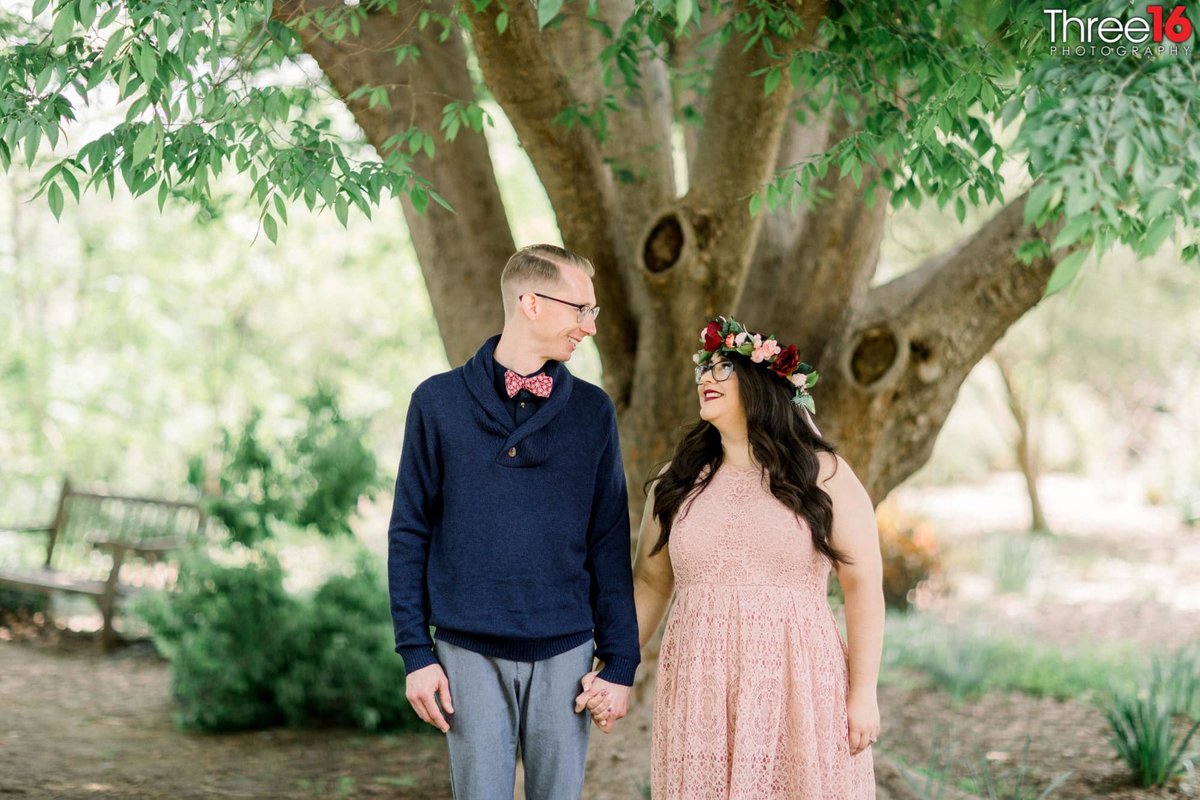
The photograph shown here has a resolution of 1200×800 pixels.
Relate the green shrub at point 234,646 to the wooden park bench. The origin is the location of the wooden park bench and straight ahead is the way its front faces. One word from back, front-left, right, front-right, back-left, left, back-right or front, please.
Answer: front-left

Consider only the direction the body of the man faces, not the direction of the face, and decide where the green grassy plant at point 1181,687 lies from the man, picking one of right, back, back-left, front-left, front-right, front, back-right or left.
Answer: back-left

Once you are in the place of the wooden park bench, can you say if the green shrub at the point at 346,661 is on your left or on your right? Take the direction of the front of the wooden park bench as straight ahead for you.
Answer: on your left

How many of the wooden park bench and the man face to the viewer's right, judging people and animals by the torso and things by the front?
0

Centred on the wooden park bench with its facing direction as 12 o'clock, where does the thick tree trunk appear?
The thick tree trunk is roughly at 10 o'clock from the wooden park bench.

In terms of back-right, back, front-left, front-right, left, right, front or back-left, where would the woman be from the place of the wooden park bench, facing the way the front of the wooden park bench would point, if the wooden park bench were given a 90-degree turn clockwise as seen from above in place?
back-left

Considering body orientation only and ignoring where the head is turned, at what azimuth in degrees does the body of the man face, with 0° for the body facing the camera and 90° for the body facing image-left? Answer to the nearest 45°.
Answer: approximately 0°

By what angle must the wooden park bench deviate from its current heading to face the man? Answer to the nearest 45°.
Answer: approximately 45° to its left

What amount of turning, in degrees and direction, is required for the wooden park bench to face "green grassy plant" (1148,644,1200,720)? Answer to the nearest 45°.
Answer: approximately 90° to its left
